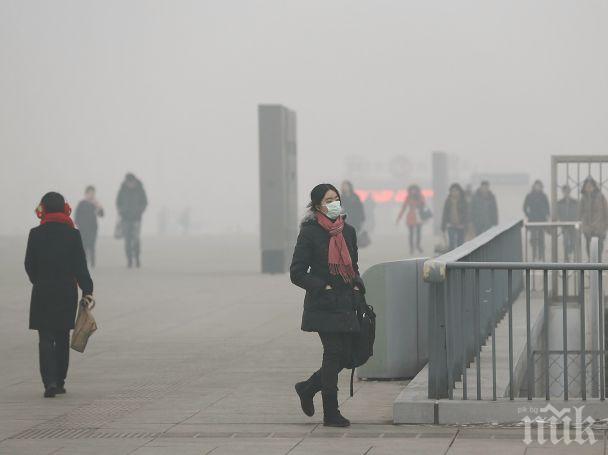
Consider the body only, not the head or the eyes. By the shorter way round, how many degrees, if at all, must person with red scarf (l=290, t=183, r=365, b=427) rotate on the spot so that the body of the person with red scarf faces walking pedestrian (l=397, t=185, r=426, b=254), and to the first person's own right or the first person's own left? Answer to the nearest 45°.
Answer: approximately 135° to the first person's own left

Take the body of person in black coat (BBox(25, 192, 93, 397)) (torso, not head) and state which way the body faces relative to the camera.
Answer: away from the camera

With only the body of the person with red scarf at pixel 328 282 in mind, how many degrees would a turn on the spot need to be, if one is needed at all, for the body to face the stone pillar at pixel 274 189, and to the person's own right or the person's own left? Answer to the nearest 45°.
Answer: approximately 135° to the person's own left

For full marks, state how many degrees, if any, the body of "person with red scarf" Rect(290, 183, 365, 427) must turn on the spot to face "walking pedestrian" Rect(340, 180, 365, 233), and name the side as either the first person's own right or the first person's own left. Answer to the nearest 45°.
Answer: approximately 135° to the first person's own left

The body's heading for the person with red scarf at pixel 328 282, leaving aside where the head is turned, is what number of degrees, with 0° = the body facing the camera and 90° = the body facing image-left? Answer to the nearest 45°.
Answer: approximately 315°

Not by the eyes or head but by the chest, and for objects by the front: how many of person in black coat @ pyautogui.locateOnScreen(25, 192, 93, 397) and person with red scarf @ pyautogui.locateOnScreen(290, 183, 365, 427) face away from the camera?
1

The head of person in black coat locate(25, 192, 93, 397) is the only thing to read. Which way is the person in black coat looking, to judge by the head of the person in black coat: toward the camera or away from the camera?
away from the camera

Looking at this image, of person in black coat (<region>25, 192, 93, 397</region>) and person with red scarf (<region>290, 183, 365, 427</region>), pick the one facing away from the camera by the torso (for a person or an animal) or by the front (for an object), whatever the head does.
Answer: the person in black coat

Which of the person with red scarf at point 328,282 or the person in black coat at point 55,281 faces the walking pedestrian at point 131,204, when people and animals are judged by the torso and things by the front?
the person in black coat
